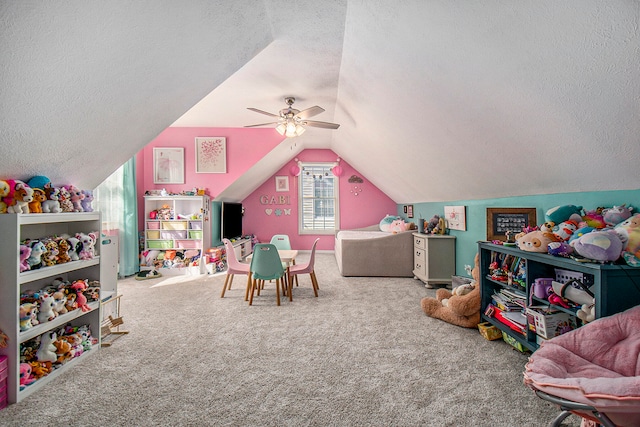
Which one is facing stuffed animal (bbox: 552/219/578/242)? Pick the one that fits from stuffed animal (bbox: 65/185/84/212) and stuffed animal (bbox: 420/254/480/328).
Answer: stuffed animal (bbox: 65/185/84/212)

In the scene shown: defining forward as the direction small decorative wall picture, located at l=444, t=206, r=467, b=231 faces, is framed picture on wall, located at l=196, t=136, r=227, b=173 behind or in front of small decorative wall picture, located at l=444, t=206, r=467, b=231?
in front

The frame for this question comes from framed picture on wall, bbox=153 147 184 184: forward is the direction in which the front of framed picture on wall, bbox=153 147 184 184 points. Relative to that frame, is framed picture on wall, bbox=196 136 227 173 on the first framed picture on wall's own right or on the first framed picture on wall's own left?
on the first framed picture on wall's own left

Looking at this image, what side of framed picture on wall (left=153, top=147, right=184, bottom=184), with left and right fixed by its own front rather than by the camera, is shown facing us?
front

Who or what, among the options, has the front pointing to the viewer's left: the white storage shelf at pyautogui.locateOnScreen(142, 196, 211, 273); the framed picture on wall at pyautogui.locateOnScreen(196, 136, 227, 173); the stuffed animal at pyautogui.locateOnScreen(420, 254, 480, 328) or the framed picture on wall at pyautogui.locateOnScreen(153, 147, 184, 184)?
the stuffed animal

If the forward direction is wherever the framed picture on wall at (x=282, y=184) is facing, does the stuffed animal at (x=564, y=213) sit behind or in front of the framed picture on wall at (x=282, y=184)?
in front

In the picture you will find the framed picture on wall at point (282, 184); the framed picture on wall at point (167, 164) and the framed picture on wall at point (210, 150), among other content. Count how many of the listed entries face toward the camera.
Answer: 3

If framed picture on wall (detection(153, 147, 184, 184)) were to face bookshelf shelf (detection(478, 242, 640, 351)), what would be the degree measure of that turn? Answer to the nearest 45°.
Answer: approximately 45° to its left

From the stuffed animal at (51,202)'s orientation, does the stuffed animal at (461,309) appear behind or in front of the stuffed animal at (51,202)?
in front

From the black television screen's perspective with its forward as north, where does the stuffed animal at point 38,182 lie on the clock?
The stuffed animal is roughly at 2 o'clock from the black television screen.

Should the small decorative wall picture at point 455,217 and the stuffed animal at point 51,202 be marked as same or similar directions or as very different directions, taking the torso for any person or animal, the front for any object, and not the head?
very different directions
